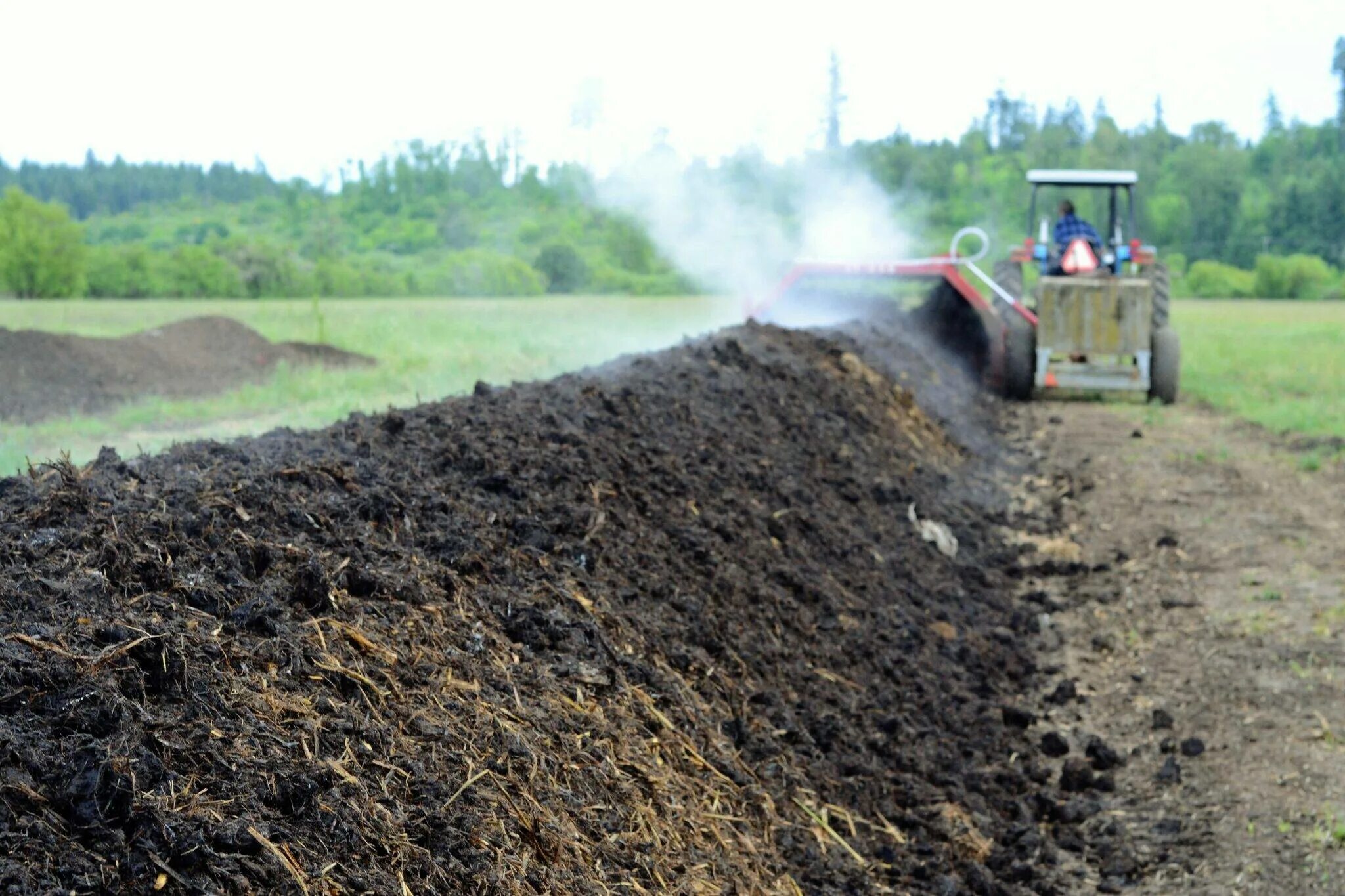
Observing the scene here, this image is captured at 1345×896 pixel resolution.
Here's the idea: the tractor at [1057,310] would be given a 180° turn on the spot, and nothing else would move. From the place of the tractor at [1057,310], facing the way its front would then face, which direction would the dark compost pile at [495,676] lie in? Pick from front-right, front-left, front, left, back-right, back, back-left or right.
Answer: front

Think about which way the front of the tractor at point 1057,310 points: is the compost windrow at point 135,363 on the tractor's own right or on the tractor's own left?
on the tractor's own left

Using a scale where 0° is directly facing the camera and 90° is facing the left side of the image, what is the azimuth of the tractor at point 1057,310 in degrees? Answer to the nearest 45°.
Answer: approximately 180°

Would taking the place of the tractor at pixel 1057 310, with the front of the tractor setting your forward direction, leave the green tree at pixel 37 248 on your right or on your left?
on your left

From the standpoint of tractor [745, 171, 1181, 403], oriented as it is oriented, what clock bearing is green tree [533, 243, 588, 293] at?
The green tree is roughly at 11 o'clock from the tractor.

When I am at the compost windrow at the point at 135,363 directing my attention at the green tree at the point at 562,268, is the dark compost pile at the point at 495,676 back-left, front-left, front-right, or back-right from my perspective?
back-right

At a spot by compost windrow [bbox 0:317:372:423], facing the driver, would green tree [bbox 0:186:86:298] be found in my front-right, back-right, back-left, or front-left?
back-left
